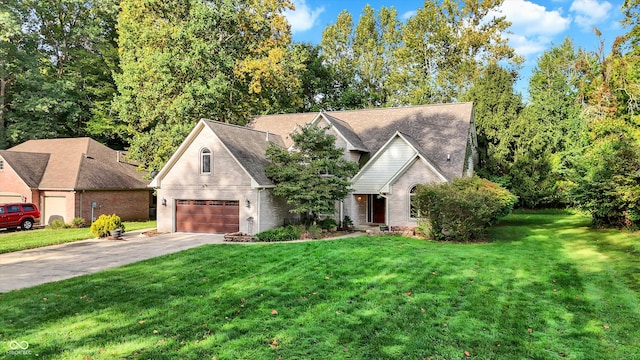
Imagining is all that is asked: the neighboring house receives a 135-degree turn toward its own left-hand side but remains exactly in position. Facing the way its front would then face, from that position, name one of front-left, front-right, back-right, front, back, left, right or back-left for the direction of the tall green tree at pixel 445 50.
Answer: front

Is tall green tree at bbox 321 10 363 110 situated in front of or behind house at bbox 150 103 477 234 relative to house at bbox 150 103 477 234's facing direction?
behind

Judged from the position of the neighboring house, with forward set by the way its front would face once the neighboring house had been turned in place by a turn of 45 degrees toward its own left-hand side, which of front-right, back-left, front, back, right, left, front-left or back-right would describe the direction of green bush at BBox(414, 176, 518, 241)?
front-left

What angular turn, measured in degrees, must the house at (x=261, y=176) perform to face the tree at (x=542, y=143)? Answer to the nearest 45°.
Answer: approximately 135° to its left

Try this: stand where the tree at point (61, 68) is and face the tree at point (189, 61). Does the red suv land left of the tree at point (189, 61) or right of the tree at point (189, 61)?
right

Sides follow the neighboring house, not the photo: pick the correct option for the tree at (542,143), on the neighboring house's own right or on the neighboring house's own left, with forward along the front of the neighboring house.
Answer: on the neighboring house's own left

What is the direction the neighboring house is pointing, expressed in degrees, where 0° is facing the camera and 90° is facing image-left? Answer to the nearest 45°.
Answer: approximately 45°

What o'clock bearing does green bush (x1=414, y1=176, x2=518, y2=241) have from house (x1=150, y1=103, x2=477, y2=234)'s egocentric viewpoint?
The green bush is roughly at 10 o'clock from the house.
